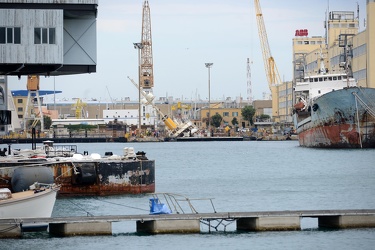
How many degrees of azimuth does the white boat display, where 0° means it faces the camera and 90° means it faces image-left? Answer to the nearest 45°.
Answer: approximately 270°
